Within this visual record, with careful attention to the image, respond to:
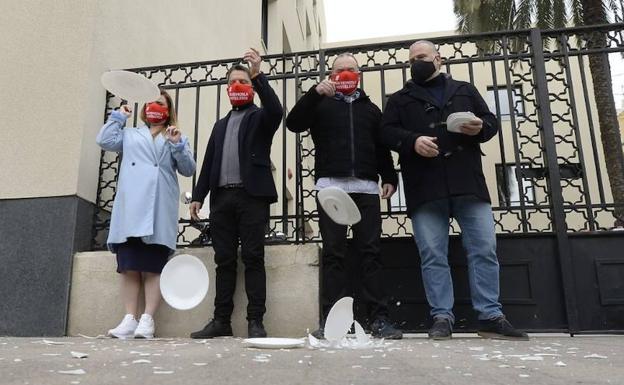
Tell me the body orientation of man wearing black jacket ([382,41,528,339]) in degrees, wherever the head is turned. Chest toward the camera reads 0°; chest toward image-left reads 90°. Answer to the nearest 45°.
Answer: approximately 0°

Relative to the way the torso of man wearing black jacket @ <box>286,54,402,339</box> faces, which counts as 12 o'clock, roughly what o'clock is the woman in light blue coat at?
The woman in light blue coat is roughly at 3 o'clock from the man wearing black jacket.

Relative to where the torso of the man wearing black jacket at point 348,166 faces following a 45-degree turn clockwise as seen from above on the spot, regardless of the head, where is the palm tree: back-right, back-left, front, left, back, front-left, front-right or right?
back

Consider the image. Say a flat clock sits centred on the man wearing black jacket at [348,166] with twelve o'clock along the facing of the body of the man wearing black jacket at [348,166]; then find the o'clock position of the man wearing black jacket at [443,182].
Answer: the man wearing black jacket at [443,182] is roughly at 9 o'clock from the man wearing black jacket at [348,166].

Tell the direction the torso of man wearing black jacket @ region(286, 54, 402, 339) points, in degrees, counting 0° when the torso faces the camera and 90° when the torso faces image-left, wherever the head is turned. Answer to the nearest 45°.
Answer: approximately 0°

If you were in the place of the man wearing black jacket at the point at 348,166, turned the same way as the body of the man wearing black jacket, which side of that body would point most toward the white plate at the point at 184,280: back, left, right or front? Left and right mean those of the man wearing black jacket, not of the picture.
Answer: right

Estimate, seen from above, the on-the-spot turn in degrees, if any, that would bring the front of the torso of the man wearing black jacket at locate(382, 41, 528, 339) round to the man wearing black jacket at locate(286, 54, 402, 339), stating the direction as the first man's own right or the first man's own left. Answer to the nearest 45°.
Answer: approximately 90° to the first man's own right

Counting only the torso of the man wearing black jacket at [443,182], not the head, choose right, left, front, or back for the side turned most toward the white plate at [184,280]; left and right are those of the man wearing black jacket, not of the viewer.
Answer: right

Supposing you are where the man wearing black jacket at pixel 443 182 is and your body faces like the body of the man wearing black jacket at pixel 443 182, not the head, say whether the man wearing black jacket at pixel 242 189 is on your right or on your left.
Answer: on your right

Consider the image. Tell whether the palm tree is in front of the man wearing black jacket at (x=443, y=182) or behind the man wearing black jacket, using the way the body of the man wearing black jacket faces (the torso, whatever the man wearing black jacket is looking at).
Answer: behind

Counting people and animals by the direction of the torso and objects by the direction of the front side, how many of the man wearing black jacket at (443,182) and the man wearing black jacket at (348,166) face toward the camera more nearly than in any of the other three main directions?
2
